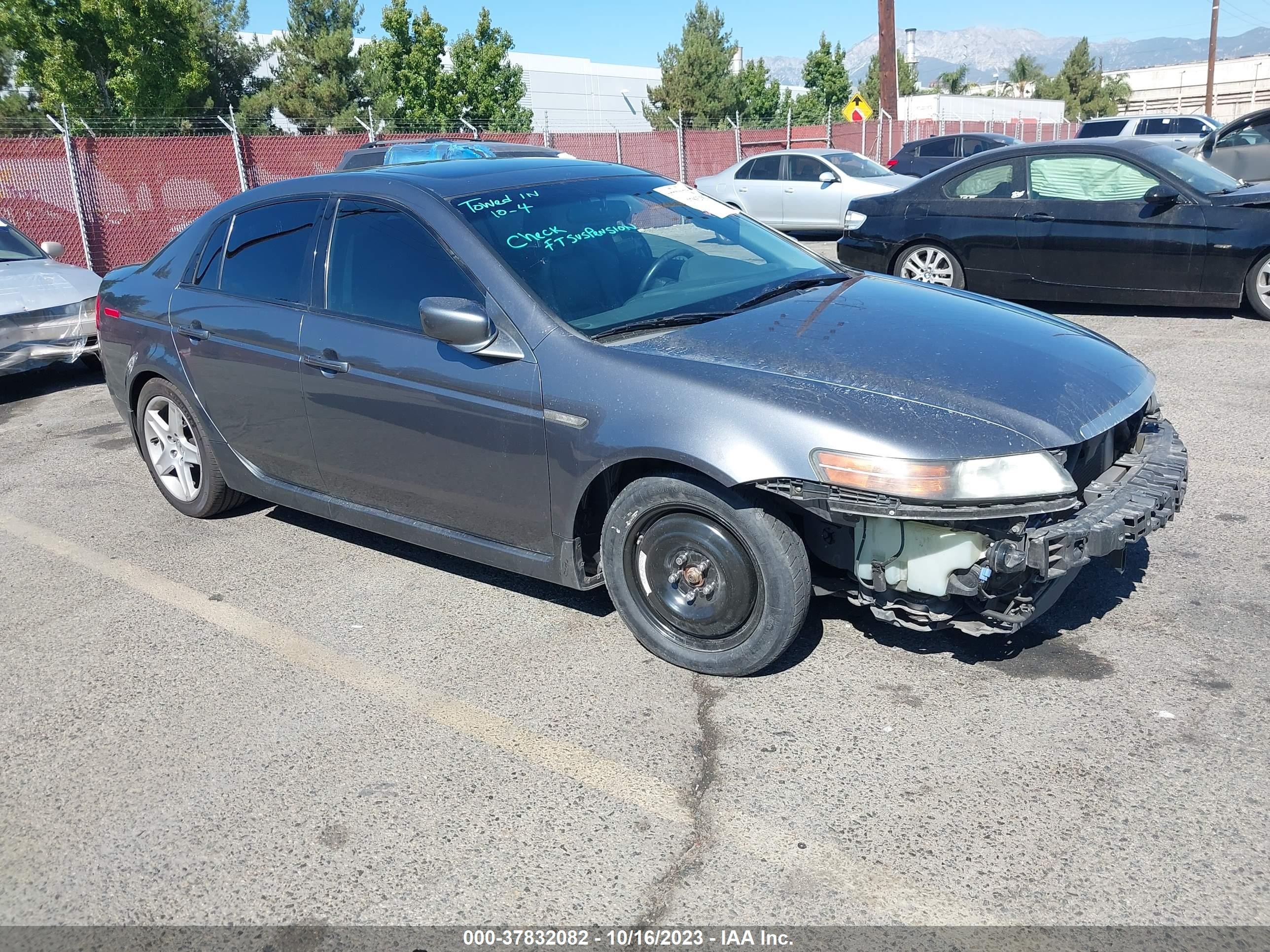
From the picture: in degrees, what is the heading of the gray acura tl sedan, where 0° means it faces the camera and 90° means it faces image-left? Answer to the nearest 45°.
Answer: approximately 315°

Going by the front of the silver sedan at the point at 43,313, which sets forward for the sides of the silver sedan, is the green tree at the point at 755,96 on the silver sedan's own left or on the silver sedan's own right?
on the silver sedan's own left

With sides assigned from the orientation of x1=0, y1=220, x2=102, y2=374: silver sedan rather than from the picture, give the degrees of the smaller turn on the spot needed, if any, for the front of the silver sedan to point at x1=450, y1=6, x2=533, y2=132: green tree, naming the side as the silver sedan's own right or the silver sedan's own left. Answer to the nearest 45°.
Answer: approximately 90° to the silver sedan's own left

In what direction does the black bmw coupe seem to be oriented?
to the viewer's right

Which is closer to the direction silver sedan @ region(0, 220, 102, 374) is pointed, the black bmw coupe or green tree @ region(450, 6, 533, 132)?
the black bmw coupe

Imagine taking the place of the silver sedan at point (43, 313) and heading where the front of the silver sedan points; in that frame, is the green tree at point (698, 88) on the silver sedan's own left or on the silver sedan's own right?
on the silver sedan's own left

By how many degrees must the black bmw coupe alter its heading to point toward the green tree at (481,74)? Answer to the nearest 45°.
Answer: approximately 135° to its left

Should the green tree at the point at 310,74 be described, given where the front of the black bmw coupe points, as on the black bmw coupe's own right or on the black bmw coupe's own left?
on the black bmw coupe's own left

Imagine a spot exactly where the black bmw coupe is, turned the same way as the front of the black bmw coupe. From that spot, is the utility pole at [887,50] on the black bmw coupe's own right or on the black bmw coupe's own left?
on the black bmw coupe's own left

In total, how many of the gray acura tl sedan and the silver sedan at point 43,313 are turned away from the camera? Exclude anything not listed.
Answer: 0
